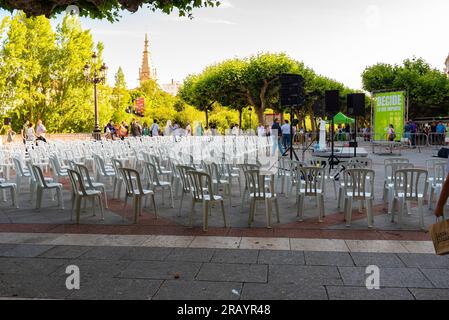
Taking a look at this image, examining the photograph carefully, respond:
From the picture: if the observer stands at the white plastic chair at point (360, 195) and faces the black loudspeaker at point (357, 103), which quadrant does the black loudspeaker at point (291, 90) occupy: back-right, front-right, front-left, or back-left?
front-left

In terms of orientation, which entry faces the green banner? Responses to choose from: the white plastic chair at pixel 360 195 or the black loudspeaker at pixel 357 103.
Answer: the white plastic chair

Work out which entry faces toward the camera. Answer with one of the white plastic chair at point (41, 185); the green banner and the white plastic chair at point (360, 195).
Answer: the green banner

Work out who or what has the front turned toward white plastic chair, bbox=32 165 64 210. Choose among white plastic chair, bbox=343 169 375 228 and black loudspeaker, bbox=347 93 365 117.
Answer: the black loudspeaker

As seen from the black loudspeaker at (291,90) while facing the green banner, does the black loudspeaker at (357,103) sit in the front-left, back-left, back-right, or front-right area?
front-right

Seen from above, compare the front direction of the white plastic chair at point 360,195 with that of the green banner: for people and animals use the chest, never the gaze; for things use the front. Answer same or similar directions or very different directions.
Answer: very different directions

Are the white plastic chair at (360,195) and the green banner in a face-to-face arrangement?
yes

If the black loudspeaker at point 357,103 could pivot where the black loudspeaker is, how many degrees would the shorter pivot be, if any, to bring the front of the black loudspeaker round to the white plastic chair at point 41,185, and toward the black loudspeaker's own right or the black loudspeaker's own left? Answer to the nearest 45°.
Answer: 0° — it already faces it

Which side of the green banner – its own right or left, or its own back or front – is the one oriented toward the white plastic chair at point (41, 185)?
front

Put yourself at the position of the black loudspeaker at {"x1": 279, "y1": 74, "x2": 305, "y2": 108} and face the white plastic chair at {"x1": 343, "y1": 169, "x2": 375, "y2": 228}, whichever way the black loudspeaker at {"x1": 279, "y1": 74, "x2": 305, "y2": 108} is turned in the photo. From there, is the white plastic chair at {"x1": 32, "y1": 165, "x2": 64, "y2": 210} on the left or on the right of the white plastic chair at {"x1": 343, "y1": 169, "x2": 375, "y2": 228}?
right

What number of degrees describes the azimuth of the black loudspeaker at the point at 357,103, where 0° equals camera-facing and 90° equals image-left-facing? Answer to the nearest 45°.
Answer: approximately 45°

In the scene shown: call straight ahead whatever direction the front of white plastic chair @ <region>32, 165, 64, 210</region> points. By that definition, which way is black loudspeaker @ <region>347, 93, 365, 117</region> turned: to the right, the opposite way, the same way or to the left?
the opposite way

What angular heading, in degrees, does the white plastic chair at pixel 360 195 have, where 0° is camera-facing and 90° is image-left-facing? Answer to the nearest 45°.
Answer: approximately 180°
